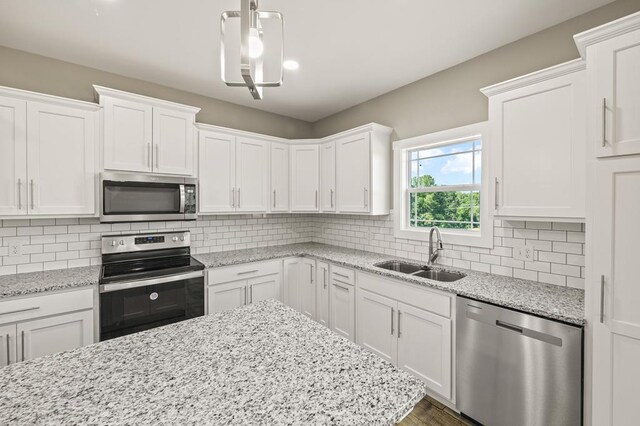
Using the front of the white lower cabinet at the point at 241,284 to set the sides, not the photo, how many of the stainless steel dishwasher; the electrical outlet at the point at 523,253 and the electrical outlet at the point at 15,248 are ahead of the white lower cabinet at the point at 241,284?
2

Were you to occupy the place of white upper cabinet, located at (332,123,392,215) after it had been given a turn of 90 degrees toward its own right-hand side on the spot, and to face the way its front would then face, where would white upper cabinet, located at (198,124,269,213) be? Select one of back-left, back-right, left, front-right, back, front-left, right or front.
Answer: front-left

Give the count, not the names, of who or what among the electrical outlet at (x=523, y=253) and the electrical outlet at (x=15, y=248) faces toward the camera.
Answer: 2

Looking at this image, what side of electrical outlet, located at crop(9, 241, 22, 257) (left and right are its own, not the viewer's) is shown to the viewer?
front

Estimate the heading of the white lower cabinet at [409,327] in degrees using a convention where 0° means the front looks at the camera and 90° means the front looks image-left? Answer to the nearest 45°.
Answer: approximately 45°

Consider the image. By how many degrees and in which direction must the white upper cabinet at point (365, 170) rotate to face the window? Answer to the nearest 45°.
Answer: approximately 135° to its left

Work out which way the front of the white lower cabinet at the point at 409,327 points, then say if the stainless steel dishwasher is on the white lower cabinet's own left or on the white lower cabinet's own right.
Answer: on the white lower cabinet's own left

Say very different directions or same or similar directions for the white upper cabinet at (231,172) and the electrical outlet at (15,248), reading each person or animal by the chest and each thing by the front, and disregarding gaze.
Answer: same or similar directions

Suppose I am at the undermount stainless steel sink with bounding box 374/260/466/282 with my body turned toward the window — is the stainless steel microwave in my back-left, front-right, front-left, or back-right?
back-left

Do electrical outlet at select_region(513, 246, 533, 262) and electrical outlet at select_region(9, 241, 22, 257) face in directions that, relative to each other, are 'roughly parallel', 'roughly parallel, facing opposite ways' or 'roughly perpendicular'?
roughly perpendicular

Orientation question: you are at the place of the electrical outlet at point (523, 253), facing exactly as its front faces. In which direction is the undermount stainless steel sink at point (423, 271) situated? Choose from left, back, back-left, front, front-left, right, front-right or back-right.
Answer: right

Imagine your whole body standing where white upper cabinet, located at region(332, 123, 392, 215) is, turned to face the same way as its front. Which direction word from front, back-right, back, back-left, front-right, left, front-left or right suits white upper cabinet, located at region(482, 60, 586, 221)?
left

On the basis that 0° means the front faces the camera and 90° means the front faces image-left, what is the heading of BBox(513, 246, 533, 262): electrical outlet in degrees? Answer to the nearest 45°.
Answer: approximately 0°

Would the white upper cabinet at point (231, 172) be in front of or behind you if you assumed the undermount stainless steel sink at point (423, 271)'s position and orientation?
in front
